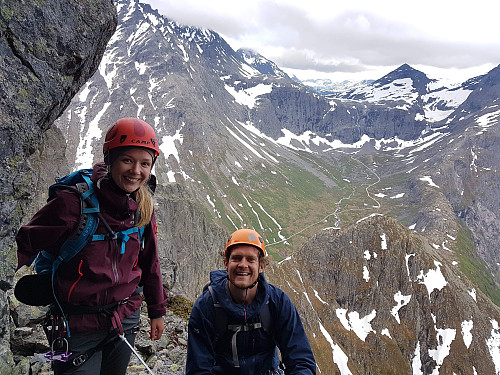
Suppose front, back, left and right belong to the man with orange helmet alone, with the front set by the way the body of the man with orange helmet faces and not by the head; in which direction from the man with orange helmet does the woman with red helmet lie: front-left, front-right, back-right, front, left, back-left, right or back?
front-right

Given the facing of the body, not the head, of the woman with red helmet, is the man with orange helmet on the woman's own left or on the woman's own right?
on the woman's own left

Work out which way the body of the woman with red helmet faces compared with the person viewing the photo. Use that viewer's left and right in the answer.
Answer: facing the viewer and to the right of the viewer

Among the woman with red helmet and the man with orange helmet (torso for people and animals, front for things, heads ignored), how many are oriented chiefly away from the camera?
0

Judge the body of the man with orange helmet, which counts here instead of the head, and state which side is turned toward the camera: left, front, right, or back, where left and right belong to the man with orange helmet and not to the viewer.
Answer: front
